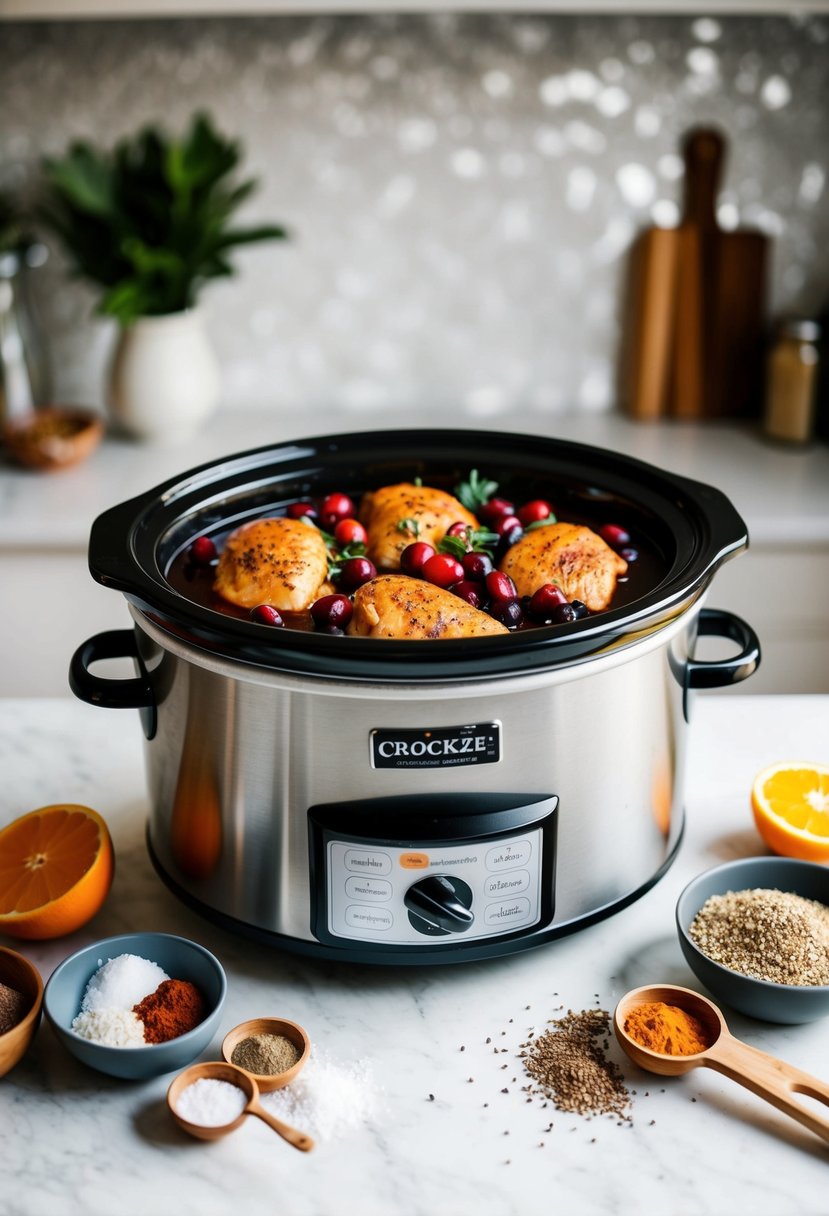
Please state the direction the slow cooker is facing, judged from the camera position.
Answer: facing the viewer

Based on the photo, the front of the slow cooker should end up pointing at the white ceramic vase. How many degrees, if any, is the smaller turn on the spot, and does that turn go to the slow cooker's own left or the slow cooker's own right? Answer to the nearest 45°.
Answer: approximately 180°

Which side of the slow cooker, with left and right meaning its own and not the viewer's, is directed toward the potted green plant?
back

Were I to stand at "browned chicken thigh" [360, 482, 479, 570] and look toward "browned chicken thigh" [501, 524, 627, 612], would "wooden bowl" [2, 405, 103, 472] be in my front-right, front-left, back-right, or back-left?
back-left
